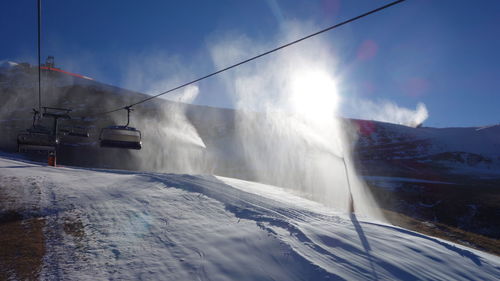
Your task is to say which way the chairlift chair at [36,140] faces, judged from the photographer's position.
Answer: facing away from the viewer

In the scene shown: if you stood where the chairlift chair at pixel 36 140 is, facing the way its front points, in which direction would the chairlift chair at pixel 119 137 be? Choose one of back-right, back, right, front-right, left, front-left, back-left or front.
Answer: back-right

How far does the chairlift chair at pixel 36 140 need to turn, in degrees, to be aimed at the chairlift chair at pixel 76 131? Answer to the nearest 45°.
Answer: approximately 45° to its right
